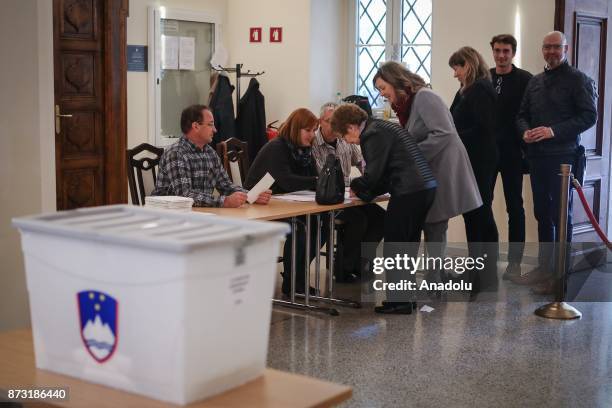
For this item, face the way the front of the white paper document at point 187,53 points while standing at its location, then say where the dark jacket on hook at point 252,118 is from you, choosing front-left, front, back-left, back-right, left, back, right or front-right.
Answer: left

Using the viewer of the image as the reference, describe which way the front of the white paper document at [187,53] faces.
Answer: facing the viewer

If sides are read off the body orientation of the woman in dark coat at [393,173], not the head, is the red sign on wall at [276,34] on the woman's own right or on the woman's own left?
on the woman's own right

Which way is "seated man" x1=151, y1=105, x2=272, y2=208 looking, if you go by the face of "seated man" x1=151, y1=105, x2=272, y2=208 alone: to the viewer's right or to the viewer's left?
to the viewer's right

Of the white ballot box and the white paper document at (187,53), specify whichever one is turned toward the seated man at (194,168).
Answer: the white paper document

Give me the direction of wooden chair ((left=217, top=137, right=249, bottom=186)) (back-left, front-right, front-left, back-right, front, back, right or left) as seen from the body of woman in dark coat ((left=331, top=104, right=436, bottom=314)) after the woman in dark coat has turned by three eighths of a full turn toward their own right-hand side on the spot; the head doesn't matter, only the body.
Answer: left

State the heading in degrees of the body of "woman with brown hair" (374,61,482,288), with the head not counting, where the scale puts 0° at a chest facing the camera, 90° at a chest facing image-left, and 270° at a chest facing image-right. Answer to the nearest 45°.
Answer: approximately 90°

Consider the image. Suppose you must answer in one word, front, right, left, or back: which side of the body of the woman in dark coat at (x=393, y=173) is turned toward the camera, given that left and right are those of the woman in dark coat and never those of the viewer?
left

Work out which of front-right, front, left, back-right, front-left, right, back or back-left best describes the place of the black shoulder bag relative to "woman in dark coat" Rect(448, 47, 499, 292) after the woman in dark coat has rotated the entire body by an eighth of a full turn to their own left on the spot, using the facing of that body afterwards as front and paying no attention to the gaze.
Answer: front

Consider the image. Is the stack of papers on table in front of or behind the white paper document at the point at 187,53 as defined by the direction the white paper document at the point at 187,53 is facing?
in front

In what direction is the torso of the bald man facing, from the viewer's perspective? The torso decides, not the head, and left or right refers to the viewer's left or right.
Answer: facing the viewer and to the left of the viewer

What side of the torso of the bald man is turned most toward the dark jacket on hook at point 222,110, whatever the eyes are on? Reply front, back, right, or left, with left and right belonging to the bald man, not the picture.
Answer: right

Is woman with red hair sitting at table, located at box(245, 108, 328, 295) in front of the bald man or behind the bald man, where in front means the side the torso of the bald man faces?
in front

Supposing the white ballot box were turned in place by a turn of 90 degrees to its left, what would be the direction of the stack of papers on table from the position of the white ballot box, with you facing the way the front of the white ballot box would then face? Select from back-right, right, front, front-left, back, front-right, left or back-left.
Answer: back-left

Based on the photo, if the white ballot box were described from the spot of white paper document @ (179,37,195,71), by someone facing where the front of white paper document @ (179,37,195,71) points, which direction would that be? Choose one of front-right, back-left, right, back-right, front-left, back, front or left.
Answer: front

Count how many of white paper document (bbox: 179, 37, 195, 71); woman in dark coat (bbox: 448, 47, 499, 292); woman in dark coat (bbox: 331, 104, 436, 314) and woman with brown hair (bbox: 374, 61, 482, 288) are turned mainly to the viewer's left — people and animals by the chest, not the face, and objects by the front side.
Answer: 3

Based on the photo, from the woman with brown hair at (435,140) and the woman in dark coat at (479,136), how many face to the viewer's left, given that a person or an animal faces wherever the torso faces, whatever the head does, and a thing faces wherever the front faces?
2
